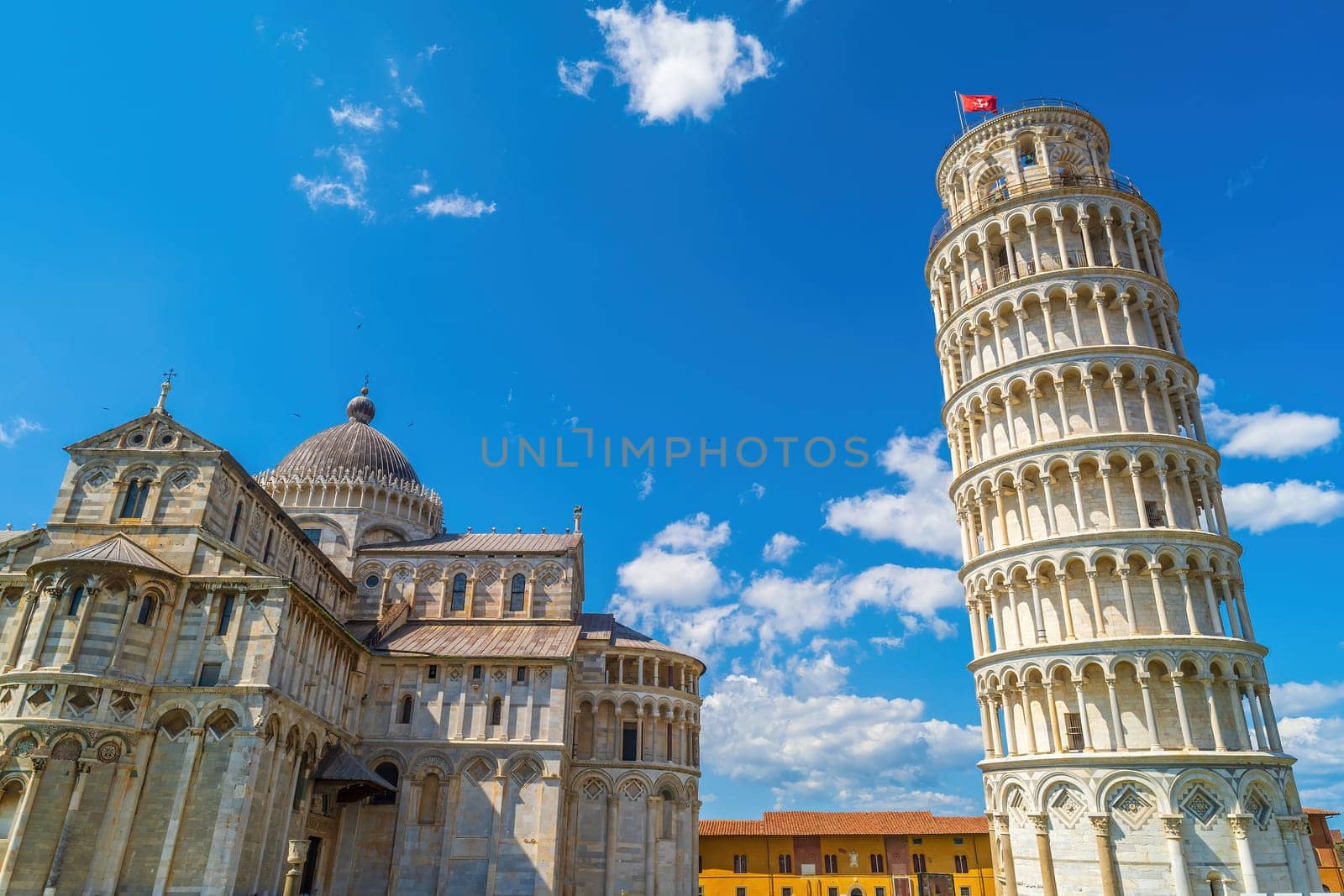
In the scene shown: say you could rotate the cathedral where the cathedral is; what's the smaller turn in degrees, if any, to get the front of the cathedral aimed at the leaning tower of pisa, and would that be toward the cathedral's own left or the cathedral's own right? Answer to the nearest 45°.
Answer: approximately 135° to the cathedral's own left

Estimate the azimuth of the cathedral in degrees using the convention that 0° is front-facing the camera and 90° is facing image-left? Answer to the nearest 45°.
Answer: approximately 90°
